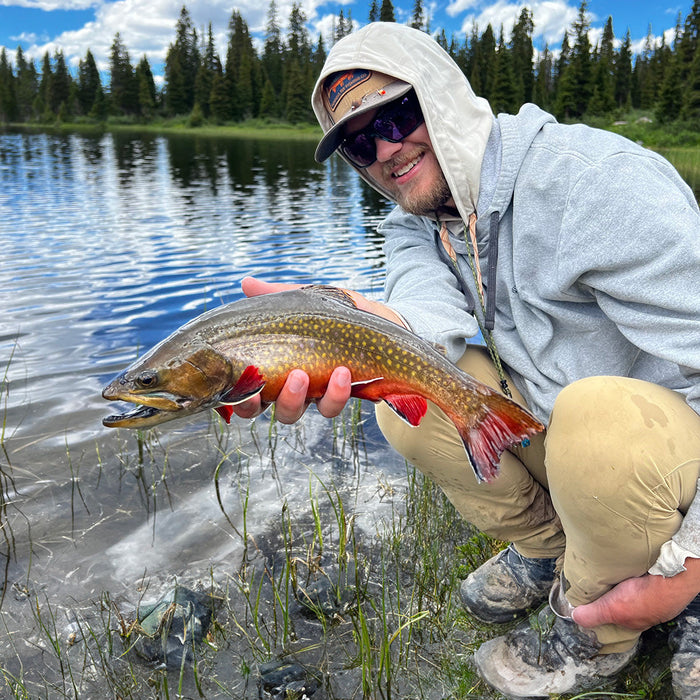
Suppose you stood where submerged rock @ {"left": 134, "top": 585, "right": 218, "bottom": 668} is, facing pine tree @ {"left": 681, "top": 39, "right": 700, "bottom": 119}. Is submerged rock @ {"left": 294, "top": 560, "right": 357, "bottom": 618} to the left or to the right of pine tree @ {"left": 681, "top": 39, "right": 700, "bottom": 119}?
right

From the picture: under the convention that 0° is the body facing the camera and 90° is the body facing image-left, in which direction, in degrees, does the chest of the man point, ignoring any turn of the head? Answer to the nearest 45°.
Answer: approximately 45°

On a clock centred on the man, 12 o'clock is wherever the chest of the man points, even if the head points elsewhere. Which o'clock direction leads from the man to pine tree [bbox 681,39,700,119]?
The pine tree is roughly at 5 o'clock from the man.

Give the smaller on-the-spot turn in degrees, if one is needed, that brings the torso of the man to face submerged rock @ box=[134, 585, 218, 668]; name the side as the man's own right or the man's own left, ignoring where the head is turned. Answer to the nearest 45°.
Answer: approximately 45° to the man's own right

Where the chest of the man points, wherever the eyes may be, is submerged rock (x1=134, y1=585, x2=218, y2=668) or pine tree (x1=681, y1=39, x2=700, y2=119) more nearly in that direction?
the submerged rock
